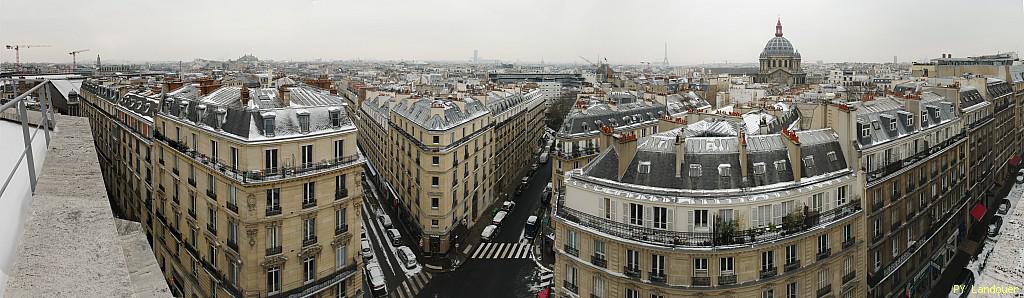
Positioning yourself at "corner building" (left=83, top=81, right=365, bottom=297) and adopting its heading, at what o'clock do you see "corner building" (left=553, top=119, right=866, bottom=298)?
"corner building" (left=553, top=119, right=866, bottom=298) is roughly at 10 o'clock from "corner building" (left=83, top=81, right=365, bottom=297).

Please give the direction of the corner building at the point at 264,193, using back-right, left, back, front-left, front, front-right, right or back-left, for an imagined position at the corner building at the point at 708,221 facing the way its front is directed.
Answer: right

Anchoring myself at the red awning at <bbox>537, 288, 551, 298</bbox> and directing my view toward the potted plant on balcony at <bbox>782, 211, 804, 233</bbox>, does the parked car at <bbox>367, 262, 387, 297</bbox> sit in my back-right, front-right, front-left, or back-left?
back-right

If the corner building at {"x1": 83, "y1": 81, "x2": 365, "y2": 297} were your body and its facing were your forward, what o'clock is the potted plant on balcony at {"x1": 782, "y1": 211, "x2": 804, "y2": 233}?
The potted plant on balcony is roughly at 10 o'clock from the corner building.

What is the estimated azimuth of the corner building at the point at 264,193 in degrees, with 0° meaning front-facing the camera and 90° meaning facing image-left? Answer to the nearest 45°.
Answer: approximately 0°

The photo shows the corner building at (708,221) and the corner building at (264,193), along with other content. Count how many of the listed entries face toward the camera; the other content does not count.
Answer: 2
